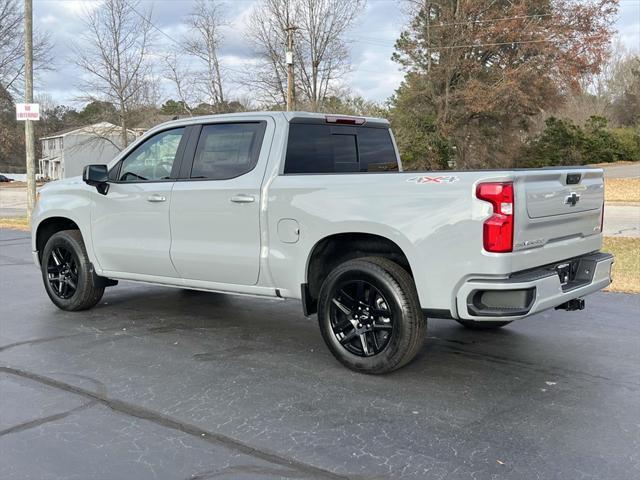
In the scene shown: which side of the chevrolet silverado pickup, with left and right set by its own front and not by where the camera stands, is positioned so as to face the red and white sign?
front

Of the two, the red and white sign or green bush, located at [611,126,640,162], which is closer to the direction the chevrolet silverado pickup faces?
the red and white sign

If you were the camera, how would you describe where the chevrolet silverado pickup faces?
facing away from the viewer and to the left of the viewer

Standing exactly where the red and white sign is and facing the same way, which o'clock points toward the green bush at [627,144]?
The green bush is roughly at 8 o'clock from the red and white sign.

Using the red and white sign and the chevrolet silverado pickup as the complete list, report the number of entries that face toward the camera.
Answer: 1

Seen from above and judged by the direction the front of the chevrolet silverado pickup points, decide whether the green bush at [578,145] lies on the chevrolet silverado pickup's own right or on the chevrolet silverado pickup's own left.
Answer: on the chevrolet silverado pickup's own right

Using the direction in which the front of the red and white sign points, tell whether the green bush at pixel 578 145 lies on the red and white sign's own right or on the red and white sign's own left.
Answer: on the red and white sign's own left

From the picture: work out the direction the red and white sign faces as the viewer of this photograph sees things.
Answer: facing the viewer

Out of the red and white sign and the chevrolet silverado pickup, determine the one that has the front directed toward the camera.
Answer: the red and white sign

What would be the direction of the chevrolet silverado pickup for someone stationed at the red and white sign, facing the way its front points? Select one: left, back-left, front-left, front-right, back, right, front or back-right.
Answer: front

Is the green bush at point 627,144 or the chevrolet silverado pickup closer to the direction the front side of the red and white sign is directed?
the chevrolet silverado pickup

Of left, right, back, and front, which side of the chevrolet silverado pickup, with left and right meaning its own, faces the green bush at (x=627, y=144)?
right

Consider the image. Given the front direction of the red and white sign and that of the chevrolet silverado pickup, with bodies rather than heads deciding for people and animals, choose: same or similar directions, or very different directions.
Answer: very different directions
